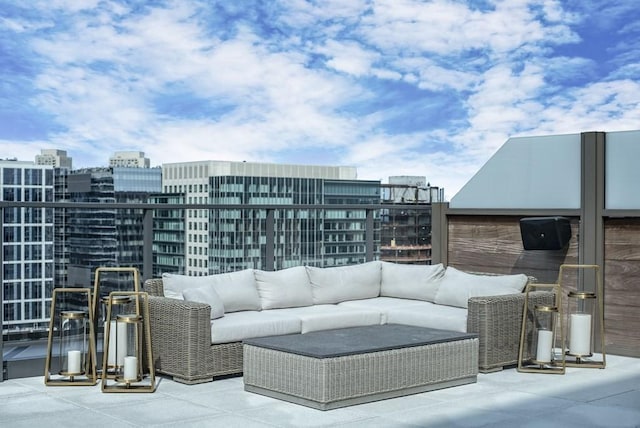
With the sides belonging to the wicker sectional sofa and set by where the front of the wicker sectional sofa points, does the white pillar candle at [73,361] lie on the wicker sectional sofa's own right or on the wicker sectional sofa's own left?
on the wicker sectional sofa's own right

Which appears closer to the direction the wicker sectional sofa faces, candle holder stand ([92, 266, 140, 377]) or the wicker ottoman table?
the wicker ottoman table

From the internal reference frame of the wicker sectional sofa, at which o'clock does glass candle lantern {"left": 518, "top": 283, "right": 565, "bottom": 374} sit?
The glass candle lantern is roughly at 9 o'clock from the wicker sectional sofa.

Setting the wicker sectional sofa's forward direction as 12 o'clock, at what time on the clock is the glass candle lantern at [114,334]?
The glass candle lantern is roughly at 2 o'clock from the wicker sectional sofa.

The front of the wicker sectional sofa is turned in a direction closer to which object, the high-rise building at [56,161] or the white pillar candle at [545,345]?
the white pillar candle

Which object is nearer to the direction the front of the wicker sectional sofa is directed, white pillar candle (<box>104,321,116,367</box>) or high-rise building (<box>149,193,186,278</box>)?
the white pillar candle

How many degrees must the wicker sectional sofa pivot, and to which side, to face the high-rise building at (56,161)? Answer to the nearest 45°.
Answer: approximately 135° to its right

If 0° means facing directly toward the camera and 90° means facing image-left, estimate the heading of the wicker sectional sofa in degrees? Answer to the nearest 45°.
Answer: approximately 0°

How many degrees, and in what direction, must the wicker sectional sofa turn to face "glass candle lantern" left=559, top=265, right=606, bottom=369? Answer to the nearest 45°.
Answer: approximately 90° to its left
